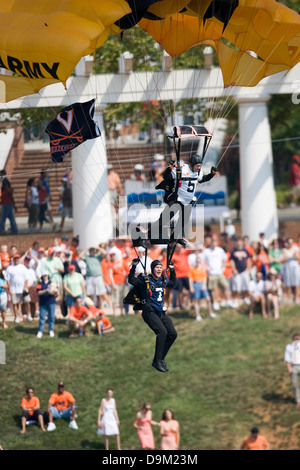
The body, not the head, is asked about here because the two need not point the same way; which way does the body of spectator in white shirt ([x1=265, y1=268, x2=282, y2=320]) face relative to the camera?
toward the camera

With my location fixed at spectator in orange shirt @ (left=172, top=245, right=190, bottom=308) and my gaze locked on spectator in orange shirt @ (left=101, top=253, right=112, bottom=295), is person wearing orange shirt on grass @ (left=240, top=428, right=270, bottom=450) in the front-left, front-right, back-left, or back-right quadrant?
back-left

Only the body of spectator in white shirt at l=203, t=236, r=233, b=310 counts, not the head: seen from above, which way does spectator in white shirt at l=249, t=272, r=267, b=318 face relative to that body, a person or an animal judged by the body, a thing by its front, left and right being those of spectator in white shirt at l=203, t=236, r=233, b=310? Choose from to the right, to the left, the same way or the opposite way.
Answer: the same way

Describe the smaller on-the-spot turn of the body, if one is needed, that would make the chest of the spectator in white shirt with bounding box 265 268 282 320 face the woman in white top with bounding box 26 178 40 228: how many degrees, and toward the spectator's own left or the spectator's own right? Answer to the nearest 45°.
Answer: approximately 90° to the spectator's own right

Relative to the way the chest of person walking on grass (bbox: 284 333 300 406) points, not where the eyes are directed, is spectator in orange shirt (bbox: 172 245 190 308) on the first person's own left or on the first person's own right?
on the first person's own right

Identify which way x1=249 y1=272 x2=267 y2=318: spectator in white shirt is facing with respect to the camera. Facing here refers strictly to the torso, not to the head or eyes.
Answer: toward the camera

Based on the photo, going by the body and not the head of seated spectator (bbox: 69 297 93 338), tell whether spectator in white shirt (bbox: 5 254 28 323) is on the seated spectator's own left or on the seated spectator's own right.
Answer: on the seated spectator's own right

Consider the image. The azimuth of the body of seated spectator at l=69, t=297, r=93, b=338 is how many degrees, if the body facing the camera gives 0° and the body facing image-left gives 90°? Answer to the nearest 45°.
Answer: approximately 0°

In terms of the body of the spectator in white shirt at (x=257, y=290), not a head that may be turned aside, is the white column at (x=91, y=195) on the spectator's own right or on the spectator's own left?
on the spectator's own right

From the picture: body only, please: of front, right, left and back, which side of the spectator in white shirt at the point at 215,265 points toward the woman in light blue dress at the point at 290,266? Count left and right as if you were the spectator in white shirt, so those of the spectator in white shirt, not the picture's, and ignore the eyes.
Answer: left
